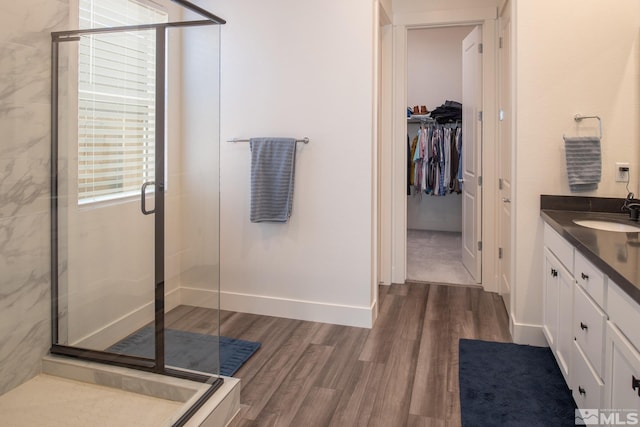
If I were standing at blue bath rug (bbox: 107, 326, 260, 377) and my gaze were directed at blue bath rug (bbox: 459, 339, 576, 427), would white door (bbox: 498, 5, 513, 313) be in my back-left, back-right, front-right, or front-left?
front-left

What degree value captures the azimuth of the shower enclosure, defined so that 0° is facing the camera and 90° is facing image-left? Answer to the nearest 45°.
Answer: approximately 225°

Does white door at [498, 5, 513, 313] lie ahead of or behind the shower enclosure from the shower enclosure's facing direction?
ahead

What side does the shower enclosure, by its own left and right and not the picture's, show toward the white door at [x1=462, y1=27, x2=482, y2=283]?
front

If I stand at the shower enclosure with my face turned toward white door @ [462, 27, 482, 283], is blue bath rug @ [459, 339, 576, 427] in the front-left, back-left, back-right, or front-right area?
front-right

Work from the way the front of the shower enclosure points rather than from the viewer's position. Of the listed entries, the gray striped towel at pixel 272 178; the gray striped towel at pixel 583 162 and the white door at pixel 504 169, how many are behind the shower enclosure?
0

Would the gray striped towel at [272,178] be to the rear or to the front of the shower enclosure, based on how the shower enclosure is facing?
to the front

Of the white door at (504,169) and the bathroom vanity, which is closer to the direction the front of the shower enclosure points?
the white door

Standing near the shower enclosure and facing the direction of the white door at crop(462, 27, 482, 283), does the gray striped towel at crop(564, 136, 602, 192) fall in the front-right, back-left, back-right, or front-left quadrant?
front-right
